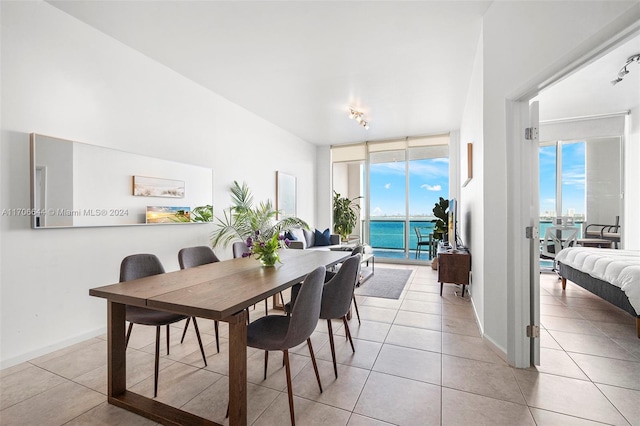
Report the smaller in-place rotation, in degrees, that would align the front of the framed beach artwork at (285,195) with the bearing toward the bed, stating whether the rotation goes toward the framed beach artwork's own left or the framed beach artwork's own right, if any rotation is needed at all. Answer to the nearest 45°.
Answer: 0° — it already faces it

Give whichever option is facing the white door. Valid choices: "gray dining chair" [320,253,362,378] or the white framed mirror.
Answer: the white framed mirror

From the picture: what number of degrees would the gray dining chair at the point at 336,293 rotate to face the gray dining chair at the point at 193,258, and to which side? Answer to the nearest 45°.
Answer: approximately 45° to its left

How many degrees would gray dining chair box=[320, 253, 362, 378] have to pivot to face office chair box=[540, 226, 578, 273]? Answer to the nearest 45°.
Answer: approximately 90° to its right

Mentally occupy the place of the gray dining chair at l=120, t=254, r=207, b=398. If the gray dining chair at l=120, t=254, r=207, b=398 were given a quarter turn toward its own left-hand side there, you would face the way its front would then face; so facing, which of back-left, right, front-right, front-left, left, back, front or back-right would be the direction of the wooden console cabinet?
front-right

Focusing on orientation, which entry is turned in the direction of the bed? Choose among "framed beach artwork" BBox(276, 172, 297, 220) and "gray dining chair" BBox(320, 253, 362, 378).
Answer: the framed beach artwork

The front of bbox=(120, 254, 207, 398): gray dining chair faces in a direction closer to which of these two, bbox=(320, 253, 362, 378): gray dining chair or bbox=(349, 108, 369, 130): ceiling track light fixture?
the gray dining chair

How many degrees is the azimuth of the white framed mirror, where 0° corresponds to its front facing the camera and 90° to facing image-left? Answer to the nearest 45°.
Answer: approximately 315°

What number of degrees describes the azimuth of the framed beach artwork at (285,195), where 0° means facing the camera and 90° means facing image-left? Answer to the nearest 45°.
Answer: approximately 315°

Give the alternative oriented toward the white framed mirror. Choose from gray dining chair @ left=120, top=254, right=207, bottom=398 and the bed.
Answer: the bed

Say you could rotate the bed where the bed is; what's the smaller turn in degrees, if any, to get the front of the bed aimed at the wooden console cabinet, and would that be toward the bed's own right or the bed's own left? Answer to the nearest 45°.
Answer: approximately 45° to the bed's own right
